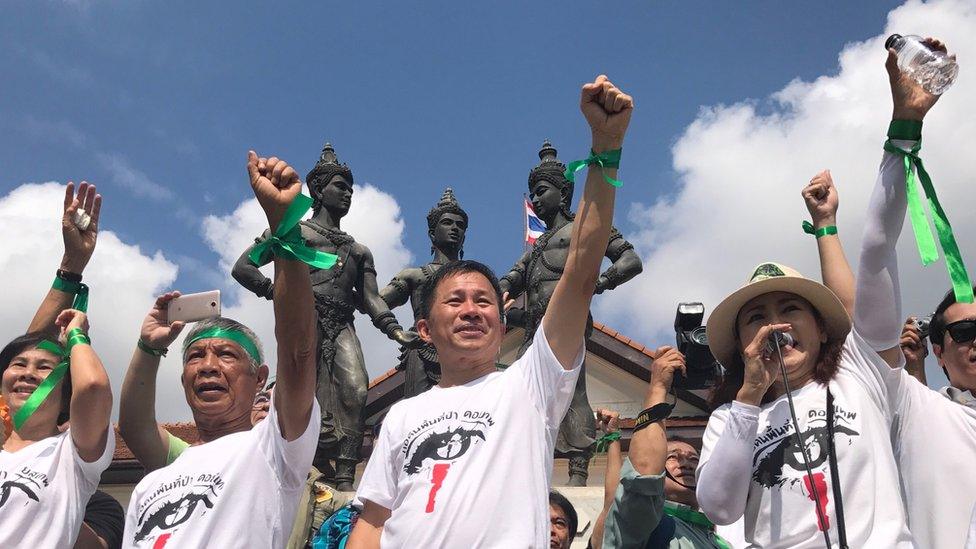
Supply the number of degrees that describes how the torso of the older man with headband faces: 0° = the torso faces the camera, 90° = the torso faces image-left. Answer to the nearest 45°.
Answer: approximately 45°

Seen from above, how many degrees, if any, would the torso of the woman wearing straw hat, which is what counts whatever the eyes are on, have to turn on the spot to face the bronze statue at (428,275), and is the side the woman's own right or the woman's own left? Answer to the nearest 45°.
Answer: approximately 135° to the woman's own right

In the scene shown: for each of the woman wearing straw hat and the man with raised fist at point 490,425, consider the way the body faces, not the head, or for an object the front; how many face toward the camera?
2

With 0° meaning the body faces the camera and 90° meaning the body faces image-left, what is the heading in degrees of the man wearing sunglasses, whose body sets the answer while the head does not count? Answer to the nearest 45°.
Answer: approximately 315°

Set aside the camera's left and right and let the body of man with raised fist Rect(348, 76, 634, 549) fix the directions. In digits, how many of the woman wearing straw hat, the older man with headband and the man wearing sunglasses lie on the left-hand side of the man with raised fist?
2

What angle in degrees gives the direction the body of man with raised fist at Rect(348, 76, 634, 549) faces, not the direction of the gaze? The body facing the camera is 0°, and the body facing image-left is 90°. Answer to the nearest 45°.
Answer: approximately 0°

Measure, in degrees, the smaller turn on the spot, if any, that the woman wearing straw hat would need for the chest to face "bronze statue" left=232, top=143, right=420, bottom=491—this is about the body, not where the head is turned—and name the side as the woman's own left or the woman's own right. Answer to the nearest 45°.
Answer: approximately 135° to the woman's own right

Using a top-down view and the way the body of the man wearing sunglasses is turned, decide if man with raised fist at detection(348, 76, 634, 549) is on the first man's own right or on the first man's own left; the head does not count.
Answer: on the first man's own right

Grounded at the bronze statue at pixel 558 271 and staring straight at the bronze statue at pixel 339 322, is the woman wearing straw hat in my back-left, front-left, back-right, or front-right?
back-left

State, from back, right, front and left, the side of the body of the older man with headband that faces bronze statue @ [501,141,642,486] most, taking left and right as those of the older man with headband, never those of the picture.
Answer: back

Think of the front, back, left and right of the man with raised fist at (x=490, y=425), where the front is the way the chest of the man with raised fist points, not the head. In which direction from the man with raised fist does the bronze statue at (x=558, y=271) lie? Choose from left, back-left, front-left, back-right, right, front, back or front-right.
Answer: back
